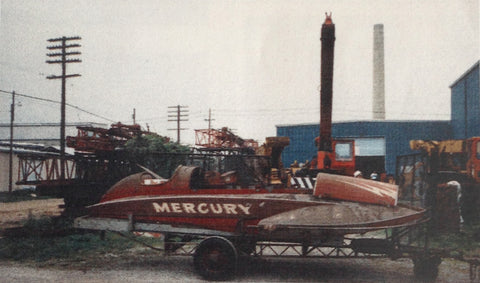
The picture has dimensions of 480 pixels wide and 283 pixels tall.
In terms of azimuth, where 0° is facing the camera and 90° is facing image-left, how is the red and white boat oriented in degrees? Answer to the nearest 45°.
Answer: approximately 270°

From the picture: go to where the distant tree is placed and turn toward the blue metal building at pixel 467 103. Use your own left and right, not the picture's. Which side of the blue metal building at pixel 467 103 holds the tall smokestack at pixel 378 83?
left

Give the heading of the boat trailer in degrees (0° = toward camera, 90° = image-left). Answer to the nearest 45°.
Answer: approximately 270°
